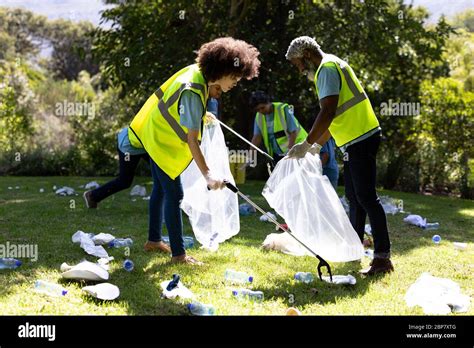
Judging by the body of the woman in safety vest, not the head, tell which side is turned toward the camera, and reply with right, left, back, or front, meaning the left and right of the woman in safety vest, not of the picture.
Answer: right

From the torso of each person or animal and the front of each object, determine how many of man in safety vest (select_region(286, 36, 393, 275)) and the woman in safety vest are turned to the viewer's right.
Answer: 1

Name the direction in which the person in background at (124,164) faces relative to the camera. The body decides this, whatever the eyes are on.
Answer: to the viewer's right

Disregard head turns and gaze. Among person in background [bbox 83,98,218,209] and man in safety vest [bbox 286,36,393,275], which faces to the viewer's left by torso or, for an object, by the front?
the man in safety vest

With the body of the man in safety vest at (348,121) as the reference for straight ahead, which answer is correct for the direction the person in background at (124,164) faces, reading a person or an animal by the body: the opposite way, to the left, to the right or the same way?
the opposite way

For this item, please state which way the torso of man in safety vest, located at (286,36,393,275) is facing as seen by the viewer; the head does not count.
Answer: to the viewer's left

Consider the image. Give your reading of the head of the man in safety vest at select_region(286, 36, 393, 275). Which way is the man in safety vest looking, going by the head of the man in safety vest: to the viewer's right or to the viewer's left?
to the viewer's left

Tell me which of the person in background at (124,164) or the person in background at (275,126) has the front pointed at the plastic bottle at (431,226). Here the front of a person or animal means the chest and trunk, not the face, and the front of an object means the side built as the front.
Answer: the person in background at (124,164)

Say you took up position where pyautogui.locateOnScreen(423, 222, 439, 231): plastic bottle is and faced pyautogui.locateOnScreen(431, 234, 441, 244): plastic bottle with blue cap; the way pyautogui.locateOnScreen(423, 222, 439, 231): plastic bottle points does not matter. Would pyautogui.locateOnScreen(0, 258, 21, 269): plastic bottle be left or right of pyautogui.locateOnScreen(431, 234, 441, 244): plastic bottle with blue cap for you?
right

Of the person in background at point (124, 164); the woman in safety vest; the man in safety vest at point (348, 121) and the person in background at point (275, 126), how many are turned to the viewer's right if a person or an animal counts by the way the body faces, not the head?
2

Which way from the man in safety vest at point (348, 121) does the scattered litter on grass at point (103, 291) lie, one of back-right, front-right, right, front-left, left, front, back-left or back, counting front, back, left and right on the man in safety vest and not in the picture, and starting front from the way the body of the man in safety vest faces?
front-left

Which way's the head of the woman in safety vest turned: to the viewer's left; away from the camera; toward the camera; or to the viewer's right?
to the viewer's right

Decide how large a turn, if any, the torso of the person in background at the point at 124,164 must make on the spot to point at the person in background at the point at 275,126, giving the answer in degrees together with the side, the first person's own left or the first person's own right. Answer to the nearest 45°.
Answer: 0° — they already face them
